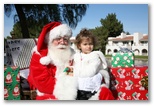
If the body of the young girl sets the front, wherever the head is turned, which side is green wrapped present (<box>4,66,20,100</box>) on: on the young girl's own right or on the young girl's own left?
on the young girl's own right

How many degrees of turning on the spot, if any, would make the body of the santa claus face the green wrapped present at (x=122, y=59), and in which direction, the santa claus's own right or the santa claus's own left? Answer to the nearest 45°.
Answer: approximately 45° to the santa claus's own left

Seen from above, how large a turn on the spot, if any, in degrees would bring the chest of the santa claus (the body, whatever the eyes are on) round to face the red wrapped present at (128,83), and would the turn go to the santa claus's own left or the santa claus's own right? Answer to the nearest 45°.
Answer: approximately 45° to the santa claus's own left
